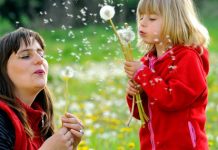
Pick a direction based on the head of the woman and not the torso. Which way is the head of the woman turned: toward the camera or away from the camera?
toward the camera

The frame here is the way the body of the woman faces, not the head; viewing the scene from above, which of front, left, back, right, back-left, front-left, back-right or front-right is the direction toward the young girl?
front-left

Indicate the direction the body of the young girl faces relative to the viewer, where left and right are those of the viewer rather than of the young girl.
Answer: facing the viewer and to the left of the viewer

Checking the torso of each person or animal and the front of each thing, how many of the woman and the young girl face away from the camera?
0

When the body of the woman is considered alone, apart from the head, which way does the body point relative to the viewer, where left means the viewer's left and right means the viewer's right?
facing the viewer and to the right of the viewer

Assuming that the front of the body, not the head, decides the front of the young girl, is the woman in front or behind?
in front
